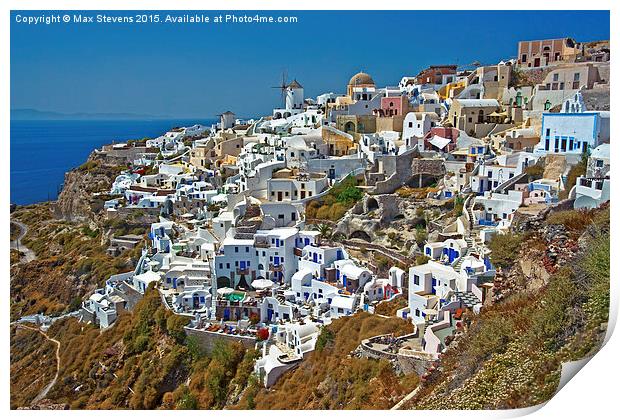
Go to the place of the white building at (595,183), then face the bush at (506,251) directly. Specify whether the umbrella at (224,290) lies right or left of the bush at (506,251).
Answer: right

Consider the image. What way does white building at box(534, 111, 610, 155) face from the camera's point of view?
toward the camera

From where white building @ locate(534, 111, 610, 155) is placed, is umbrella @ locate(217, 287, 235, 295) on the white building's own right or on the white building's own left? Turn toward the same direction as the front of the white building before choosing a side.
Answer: on the white building's own right

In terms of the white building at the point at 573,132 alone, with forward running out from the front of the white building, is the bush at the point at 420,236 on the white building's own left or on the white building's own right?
on the white building's own right

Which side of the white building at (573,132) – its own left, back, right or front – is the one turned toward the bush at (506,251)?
front

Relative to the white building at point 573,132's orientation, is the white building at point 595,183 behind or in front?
in front

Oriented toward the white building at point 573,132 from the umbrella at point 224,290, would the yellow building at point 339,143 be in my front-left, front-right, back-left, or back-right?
front-left

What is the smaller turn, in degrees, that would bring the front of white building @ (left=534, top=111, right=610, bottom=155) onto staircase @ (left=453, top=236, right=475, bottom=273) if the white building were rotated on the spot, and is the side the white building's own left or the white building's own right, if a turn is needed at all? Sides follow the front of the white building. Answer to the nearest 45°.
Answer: approximately 45° to the white building's own right

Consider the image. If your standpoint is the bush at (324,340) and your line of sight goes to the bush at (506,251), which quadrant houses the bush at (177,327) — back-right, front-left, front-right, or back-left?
back-left

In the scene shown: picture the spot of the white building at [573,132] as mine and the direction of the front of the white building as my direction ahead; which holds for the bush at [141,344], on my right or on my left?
on my right

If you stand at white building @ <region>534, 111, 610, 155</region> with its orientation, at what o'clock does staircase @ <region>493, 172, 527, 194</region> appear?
The staircase is roughly at 2 o'clock from the white building.

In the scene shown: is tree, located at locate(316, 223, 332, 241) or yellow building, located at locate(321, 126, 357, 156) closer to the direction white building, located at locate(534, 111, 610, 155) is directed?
the tree
